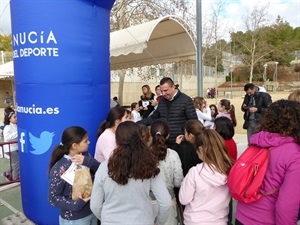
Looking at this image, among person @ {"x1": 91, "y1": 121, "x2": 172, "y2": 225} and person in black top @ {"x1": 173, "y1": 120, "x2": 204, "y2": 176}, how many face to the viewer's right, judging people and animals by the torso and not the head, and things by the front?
0

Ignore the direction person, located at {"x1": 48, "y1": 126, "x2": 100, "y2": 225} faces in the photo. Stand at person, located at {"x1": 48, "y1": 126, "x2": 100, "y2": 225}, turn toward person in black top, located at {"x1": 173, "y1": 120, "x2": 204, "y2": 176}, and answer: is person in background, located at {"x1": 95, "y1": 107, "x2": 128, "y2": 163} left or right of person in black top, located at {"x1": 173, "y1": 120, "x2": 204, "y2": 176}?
left

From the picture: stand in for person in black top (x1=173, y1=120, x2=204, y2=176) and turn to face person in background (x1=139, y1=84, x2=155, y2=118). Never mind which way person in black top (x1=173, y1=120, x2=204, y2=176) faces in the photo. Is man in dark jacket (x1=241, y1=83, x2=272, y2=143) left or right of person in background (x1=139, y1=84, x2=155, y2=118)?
right

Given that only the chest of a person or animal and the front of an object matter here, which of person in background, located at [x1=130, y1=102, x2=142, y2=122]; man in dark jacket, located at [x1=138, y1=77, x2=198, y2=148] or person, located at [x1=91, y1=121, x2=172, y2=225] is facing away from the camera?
person, located at [x1=91, y1=121, x2=172, y2=225]

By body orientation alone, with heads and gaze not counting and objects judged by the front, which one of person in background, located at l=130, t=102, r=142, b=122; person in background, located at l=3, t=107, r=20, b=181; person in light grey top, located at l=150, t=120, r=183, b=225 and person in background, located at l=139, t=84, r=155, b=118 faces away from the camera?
person in light grey top, located at l=150, t=120, r=183, b=225

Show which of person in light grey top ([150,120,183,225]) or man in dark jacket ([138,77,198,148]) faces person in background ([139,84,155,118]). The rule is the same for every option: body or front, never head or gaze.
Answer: person in light grey top ([150,120,183,225])

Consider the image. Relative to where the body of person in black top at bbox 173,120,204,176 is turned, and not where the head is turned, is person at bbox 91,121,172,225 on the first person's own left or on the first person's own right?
on the first person's own left

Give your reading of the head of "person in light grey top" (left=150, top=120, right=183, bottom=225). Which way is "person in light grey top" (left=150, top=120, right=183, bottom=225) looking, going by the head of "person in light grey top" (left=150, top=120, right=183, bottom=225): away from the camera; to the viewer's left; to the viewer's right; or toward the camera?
away from the camera

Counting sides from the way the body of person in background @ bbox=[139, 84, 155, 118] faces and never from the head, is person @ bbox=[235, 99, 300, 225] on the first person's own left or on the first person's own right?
on the first person's own left

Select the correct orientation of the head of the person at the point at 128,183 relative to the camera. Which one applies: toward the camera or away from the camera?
away from the camera

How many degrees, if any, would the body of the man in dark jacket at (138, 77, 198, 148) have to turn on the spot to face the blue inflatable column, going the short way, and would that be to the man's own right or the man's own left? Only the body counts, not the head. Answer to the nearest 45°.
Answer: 0° — they already face it

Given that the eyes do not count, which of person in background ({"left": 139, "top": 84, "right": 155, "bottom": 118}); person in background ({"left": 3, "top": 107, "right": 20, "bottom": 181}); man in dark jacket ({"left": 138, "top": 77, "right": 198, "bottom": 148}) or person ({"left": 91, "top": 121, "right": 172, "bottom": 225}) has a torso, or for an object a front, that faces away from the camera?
person ({"left": 91, "top": 121, "right": 172, "bottom": 225})

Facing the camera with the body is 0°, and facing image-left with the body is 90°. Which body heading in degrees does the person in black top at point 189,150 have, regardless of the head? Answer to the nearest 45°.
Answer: approximately 135°
